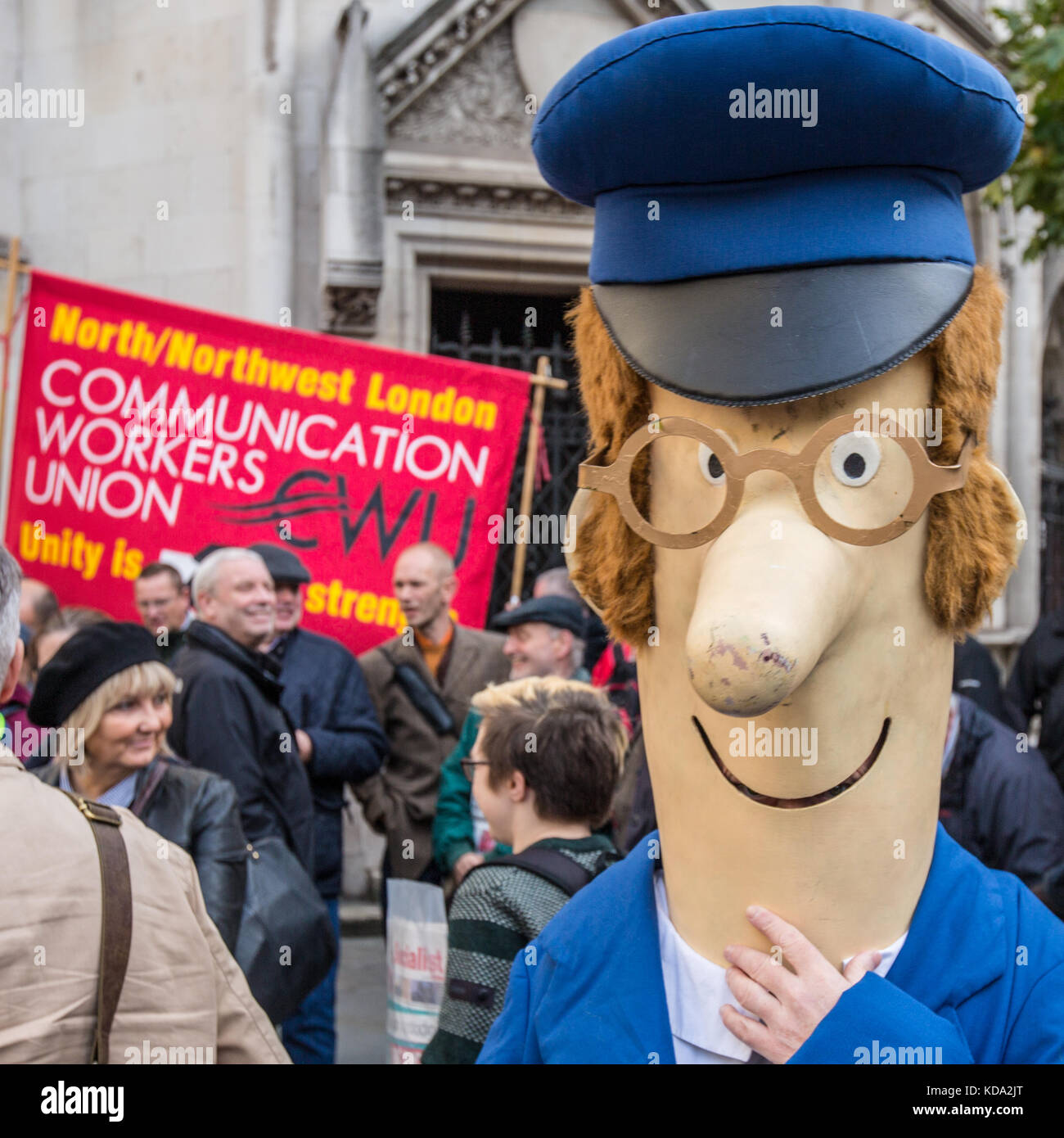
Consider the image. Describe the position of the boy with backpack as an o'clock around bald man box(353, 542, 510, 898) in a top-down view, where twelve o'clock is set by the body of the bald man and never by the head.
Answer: The boy with backpack is roughly at 12 o'clock from the bald man.

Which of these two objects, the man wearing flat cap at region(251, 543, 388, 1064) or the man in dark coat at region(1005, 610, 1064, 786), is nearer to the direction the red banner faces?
the man wearing flat cap

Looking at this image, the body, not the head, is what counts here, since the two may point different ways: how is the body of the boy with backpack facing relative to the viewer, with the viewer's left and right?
facing away from the viewer and to the left of the viewer

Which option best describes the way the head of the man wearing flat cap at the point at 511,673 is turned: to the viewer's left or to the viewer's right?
to the viewer's left

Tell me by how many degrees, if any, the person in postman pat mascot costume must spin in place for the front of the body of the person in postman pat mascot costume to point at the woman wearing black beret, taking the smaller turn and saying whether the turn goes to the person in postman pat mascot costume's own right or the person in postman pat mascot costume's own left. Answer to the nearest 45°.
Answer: approximately 135° to the person in postman pat mascot costume's own right

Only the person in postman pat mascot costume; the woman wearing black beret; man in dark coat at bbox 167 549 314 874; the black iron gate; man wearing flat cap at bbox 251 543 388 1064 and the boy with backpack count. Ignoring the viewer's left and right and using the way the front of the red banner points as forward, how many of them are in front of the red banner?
5

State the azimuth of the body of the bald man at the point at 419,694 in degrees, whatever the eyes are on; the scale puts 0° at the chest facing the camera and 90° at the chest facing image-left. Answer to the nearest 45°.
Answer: approximately 0°

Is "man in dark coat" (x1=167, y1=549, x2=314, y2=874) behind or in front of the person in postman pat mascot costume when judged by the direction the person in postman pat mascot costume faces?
behind

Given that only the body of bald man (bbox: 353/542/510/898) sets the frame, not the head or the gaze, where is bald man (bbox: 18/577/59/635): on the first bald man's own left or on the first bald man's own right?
on the first bald man's own right
